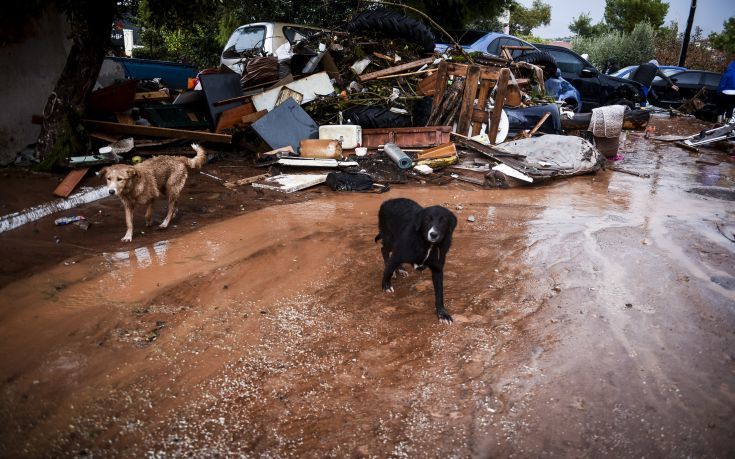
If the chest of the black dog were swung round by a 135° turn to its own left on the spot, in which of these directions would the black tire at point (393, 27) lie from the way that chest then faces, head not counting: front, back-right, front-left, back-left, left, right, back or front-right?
front

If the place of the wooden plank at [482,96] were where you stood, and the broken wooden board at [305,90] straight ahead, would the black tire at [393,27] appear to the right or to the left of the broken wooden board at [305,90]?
right

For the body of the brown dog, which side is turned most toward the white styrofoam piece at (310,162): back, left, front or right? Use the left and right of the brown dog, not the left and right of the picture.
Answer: back

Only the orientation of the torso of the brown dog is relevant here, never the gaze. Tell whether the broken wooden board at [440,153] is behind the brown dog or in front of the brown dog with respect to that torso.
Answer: behind

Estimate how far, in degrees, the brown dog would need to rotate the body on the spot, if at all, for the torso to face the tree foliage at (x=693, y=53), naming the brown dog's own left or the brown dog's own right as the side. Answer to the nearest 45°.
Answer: approximately 180°

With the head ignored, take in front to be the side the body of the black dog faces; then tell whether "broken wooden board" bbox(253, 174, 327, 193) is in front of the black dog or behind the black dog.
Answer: behind

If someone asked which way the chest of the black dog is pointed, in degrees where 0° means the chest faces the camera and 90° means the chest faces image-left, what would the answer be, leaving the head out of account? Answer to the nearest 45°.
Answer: approximately 315°

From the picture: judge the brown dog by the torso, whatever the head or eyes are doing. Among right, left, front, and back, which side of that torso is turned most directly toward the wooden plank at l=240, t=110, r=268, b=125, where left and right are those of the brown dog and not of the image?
back

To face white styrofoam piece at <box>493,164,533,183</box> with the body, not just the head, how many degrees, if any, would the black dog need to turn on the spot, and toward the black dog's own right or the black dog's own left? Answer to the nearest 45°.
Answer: approximately 135° to the black dog's own left

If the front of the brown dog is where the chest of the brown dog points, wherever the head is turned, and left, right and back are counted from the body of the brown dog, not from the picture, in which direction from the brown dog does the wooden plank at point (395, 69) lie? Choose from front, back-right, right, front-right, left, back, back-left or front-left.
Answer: back
